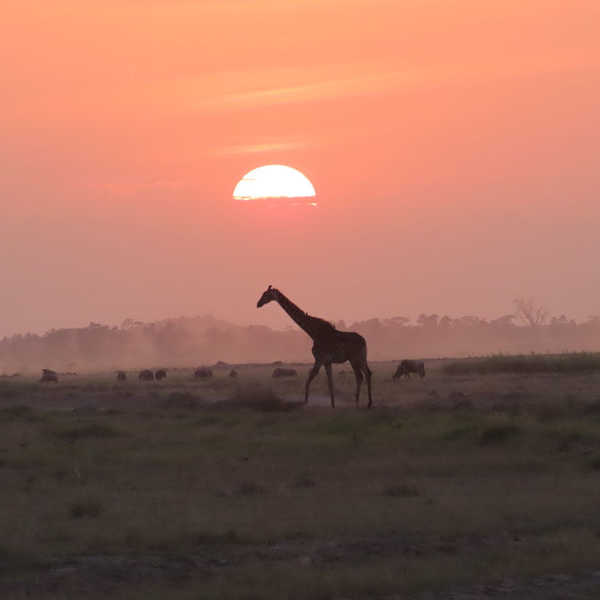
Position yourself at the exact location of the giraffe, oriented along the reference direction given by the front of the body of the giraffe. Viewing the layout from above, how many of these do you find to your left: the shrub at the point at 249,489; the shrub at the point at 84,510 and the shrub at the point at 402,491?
3

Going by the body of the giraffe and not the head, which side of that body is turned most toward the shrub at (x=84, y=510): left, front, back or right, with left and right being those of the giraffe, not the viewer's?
left

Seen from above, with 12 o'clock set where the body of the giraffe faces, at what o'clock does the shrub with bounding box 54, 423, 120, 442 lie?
The shrub is roughly at 10 o'clock from the giraffe.

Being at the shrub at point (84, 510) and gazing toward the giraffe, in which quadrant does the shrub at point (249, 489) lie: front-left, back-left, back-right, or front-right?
front-right

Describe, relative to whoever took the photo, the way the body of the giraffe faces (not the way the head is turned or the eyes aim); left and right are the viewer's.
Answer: facing to the left of the viewer

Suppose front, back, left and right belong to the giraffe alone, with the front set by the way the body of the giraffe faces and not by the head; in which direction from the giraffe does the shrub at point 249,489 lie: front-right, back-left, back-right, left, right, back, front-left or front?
left

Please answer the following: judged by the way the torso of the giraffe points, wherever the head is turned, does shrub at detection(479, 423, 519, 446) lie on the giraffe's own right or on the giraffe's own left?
on the giraffe's own left
